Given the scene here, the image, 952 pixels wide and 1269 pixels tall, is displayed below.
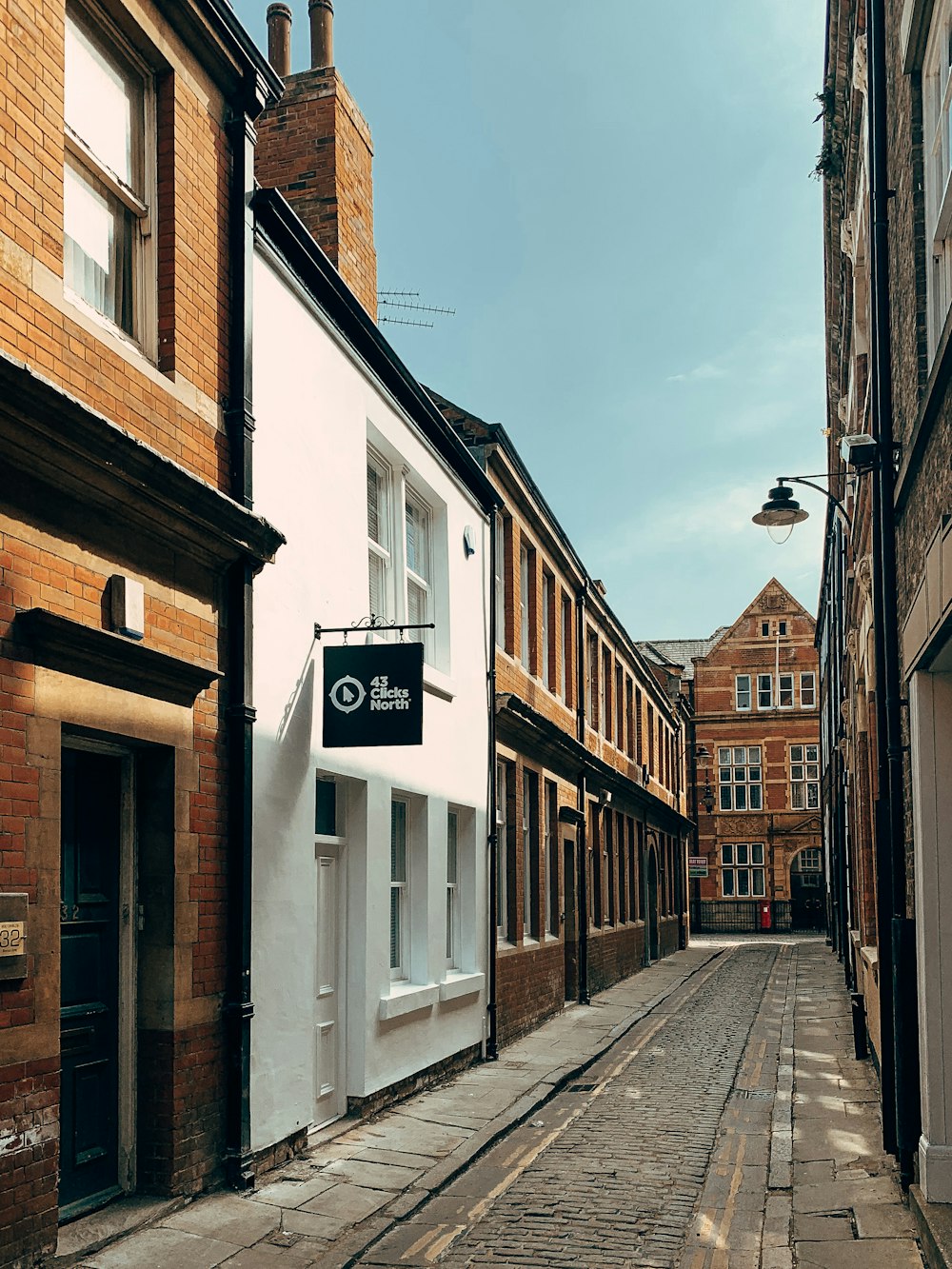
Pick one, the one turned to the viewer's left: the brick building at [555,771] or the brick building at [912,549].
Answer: the brick building at [912,549]

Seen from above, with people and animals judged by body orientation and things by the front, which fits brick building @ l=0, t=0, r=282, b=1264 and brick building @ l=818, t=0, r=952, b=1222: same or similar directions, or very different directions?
very different directions

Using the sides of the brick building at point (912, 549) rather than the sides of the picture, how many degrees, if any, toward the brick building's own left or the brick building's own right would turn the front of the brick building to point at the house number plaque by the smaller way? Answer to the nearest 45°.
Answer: approximately 45° to the brick building's own left

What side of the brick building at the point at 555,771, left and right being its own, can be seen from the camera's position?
right

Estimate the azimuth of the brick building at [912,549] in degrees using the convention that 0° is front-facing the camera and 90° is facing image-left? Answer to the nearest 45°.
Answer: approximately 90°

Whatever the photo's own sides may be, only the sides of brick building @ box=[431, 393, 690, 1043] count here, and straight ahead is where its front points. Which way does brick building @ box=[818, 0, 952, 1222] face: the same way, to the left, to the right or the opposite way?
the opposite way

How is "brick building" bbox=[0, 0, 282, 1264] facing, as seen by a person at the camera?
facing the viewer and to the right of the viewer

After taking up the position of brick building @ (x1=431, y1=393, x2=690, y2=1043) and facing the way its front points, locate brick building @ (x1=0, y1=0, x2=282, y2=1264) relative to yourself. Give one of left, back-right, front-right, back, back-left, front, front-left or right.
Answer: right
